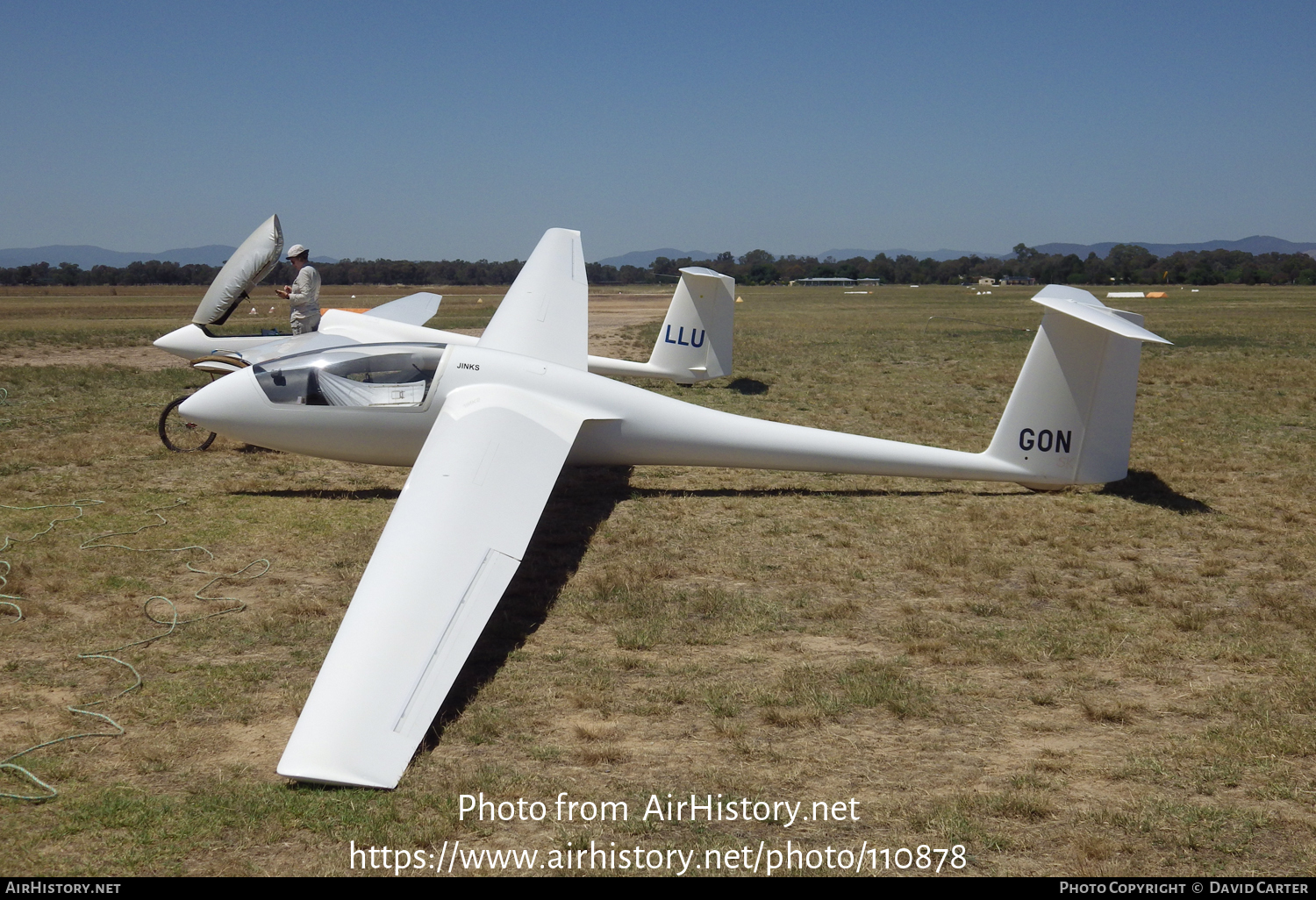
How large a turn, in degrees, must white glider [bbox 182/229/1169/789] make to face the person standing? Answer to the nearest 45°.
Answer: approximately 45° to its right

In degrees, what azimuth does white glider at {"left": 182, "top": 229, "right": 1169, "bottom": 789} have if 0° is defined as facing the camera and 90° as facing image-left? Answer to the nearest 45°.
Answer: approximately 90°

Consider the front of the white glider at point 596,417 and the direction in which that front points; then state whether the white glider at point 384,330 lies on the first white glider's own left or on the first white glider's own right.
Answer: on the first white glider's own right

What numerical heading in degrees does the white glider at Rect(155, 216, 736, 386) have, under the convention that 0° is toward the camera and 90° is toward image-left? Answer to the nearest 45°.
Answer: approximately 90°
